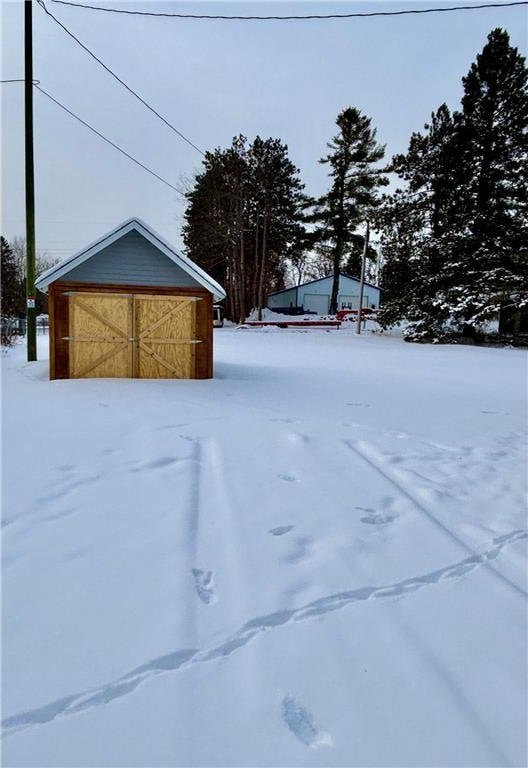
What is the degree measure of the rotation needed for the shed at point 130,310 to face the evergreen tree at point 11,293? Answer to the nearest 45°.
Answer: approximately 180°

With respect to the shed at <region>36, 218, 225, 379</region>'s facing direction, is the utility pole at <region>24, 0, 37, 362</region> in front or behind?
behind

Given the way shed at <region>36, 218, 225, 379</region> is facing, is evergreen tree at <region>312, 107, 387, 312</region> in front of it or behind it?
behind

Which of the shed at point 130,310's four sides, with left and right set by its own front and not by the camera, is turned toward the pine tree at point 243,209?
back

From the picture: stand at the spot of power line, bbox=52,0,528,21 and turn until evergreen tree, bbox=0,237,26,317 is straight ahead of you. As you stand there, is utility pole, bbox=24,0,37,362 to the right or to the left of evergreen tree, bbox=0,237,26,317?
left

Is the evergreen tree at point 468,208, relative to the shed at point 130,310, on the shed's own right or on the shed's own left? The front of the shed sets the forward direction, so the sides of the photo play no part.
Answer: on the shed's own left

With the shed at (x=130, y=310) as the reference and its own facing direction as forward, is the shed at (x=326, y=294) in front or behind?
behind

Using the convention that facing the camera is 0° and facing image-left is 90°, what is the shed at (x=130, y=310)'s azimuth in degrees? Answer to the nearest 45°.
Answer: approximately 0°
